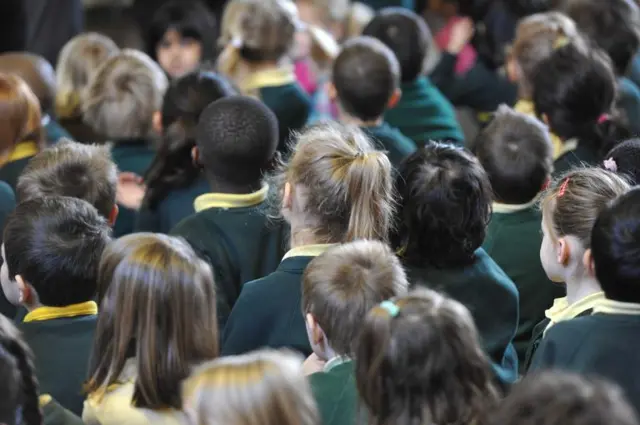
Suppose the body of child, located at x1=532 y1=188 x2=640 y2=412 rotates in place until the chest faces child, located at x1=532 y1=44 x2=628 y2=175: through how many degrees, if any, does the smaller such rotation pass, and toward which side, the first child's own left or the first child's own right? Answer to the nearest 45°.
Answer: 0° — they already face them

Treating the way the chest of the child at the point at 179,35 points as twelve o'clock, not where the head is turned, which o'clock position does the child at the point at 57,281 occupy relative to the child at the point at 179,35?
the child at the point at 57,281 is roughly at 12 o'clock from the child at the point at 179,35.

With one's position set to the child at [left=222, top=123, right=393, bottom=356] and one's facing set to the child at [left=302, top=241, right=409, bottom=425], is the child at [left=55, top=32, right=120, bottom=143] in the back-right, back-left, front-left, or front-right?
back-right

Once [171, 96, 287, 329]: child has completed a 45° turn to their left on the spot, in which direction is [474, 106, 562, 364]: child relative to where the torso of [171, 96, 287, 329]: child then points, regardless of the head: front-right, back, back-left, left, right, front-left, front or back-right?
back-right

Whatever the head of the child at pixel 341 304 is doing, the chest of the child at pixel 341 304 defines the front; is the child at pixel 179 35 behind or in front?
in front

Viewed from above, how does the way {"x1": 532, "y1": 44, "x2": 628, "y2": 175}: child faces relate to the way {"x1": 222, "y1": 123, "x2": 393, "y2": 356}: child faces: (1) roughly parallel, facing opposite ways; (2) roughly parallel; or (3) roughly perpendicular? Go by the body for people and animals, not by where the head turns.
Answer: roughly parallel

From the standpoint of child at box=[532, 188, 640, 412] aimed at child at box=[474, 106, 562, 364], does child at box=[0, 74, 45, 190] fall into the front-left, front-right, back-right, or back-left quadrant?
front-left

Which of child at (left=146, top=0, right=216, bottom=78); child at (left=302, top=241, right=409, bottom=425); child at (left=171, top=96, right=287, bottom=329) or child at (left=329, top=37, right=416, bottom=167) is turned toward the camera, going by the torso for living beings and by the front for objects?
child at (left=146, top=0, right=216, bottom=78)

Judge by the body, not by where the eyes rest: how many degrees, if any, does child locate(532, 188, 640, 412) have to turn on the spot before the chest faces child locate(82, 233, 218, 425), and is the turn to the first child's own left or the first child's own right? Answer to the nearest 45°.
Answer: approximately 90° to the first child's own left

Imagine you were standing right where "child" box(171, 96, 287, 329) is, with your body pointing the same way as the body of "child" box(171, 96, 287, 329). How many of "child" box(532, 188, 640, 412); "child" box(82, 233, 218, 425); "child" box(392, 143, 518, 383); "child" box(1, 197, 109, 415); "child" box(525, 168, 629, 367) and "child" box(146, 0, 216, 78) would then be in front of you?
1

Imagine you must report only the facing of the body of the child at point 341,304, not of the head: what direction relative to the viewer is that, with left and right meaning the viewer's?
facing away from the viewer and to the left of the viewer

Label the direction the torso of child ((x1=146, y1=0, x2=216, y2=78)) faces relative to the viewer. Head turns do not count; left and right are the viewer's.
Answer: facing the viewer

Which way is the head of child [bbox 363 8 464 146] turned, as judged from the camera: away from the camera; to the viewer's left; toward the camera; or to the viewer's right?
away from the camera

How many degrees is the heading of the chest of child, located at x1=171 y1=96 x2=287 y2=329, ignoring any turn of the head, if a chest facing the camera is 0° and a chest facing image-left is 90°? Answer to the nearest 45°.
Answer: approximately 180°

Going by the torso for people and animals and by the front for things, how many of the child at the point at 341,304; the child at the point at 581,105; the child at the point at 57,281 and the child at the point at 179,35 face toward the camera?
1

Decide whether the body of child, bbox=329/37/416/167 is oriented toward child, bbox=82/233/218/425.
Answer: no

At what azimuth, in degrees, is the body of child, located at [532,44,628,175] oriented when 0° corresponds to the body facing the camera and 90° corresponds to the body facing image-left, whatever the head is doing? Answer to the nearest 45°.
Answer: approximately 135°

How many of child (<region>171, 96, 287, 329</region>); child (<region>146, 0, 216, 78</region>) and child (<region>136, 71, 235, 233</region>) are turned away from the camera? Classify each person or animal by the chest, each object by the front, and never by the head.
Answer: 2

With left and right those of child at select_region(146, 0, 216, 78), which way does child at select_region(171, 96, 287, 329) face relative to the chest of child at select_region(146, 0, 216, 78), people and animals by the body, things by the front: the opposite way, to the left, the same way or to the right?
the opposite way

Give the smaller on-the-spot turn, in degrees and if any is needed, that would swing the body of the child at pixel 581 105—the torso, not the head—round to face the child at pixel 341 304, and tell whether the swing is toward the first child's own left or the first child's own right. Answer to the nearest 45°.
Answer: approximately 135° to the first child's own left
